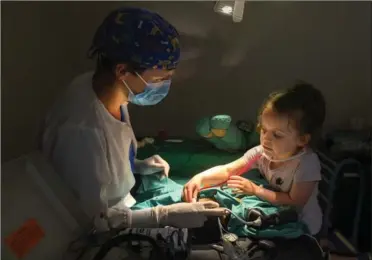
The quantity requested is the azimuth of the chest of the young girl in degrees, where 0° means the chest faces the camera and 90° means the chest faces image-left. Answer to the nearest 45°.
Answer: approximately 45°

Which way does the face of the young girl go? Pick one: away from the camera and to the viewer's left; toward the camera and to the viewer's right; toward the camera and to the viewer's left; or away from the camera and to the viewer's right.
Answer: toward the camera and to the viewer's left
